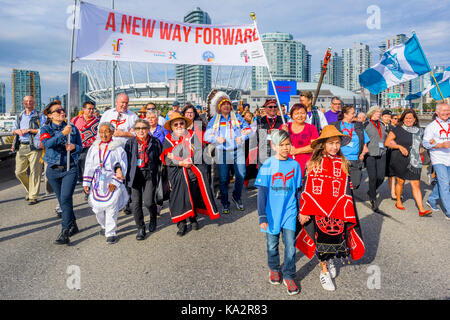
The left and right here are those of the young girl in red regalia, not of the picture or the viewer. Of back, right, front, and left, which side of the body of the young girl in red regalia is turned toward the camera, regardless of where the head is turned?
front

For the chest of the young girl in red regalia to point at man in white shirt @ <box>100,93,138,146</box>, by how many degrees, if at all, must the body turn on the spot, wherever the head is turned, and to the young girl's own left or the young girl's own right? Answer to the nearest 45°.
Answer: approximately 135° to the young girl's own right

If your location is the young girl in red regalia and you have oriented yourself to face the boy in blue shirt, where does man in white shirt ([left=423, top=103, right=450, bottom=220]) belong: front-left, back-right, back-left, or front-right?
back-right

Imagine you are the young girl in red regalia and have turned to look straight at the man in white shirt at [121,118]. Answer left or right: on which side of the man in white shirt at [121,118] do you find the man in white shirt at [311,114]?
right

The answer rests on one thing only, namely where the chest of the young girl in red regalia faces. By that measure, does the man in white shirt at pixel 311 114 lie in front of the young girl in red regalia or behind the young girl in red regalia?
behind
